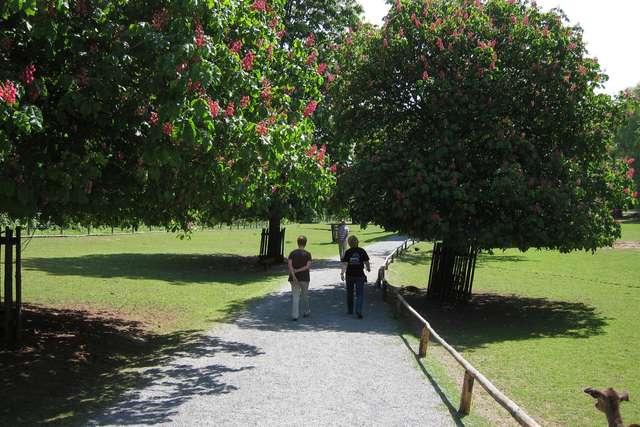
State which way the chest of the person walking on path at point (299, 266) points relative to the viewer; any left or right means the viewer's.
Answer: facing away from the viewer

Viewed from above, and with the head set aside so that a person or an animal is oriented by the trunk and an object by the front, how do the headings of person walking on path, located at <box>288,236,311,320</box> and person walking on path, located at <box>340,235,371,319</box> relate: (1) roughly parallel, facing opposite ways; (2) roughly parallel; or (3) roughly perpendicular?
roughly parallel

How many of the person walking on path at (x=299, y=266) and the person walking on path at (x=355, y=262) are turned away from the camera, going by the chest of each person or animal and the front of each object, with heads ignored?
2

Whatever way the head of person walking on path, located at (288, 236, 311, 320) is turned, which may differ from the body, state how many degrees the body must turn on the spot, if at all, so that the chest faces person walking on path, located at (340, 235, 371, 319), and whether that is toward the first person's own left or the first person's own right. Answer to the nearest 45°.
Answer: approximately 90° to the first person's own right

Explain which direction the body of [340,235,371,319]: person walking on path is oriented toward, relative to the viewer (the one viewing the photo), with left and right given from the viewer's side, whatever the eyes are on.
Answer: facing away from the viewer

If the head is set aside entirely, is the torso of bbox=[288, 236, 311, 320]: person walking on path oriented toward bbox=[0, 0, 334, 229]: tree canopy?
no

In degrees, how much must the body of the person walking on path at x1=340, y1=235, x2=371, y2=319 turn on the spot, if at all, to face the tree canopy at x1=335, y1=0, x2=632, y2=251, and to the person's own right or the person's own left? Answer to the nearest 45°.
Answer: approximately 45° to the person's own right

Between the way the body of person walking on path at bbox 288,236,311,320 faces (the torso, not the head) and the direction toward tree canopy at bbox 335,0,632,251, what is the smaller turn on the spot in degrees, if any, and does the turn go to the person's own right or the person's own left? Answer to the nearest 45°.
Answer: approximately 45° to the person's own right

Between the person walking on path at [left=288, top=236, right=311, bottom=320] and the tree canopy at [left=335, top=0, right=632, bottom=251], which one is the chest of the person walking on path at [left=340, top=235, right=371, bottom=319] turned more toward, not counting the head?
the tree canopy
